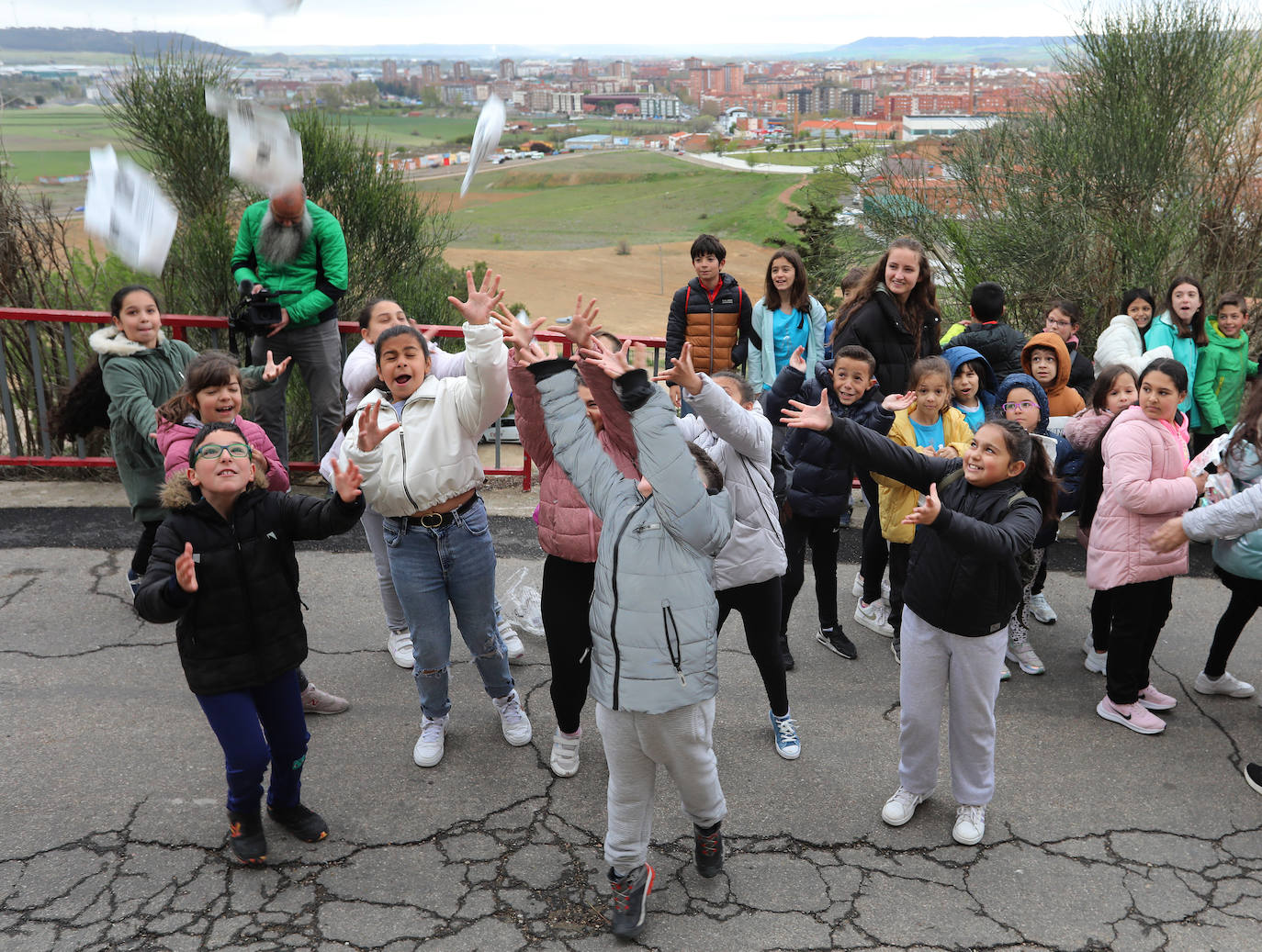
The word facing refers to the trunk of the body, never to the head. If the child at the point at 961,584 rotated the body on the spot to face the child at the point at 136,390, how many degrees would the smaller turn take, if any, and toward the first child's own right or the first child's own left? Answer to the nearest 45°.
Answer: approximately 45° to the first child's own right

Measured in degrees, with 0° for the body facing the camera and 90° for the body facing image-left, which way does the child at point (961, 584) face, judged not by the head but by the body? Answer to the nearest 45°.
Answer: approximately 45°

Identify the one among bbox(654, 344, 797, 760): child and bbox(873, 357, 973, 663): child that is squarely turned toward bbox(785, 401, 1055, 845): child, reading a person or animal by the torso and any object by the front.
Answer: bbox(873, 357, 973, 663): child

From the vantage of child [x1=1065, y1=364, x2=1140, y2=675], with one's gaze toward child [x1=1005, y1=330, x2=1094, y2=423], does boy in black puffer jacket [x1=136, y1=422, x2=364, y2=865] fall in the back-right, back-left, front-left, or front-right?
back-left
